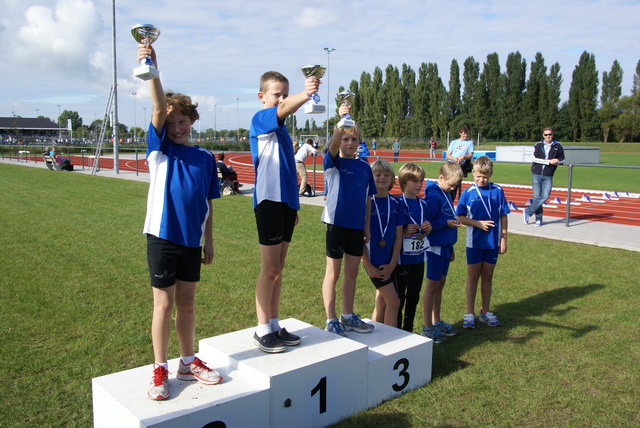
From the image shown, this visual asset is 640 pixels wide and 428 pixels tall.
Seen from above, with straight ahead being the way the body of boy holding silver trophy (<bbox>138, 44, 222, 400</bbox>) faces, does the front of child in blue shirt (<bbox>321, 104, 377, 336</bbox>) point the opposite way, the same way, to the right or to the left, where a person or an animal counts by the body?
the same way

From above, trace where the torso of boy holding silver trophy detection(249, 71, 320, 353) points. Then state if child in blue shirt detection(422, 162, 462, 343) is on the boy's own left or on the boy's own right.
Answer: on the boy's own left

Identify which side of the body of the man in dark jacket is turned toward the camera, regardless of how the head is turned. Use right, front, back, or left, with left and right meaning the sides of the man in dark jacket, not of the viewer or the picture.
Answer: front

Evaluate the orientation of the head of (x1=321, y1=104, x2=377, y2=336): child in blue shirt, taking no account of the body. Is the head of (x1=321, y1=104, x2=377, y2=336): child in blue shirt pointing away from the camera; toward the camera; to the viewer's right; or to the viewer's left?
toward the camera

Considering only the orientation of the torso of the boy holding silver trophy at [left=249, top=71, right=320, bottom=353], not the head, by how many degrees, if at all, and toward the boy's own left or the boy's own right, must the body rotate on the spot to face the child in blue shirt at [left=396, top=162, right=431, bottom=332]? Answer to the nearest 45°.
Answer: approximately 90° to the boy's own left

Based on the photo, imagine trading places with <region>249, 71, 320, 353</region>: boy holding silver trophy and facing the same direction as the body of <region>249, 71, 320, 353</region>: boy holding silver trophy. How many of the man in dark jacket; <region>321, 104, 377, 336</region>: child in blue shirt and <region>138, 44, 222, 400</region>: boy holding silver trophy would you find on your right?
1

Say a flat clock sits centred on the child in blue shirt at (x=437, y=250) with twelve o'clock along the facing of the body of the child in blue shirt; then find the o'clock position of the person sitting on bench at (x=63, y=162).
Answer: The person sitting on bench is roughly at 6 o'clock from the child in blue shirt.

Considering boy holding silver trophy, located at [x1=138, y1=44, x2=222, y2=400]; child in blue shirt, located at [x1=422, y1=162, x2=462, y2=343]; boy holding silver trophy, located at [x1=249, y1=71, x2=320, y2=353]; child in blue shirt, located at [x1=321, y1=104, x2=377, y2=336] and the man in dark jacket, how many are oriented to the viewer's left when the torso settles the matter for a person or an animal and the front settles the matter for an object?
0

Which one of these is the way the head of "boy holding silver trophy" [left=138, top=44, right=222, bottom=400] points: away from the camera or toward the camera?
toward the camera

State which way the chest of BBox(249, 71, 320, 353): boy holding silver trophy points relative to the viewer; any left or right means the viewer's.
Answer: facing the viewer and to the right of the viewer

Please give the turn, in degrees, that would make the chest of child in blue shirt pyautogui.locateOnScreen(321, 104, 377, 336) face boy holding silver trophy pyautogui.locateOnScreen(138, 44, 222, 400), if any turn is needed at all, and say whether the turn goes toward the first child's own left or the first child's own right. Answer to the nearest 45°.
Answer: approximately 90° to the first child's own right

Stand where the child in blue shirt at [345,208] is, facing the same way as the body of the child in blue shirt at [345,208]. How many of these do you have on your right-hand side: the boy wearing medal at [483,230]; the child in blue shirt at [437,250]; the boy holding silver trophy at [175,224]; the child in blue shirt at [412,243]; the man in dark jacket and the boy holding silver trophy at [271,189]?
2

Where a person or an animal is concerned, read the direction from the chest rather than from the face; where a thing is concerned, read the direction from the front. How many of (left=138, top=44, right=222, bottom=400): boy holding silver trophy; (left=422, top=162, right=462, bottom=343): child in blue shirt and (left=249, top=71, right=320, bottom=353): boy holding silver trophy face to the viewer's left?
0
